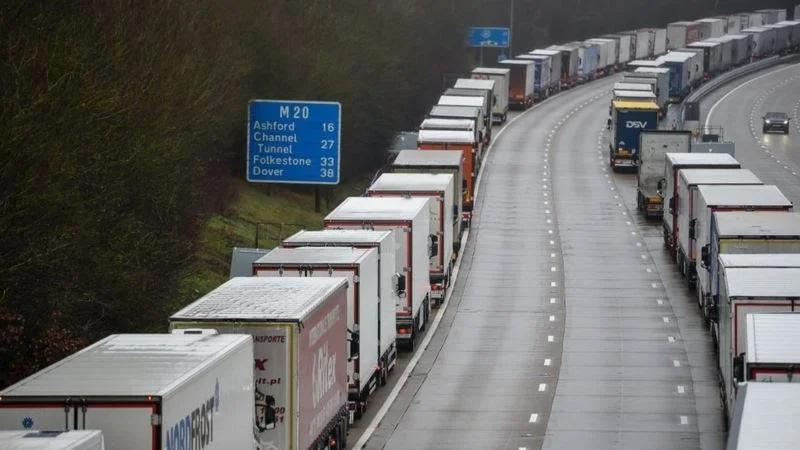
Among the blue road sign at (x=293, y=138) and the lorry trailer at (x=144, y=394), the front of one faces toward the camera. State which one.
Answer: the blue road sign

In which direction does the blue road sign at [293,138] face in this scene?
toward the camera

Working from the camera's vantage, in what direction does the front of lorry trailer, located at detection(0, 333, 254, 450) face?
facing away from the viewer and to the right of the viewer

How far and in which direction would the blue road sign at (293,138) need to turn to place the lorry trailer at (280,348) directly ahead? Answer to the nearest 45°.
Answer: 0° — it already faces it

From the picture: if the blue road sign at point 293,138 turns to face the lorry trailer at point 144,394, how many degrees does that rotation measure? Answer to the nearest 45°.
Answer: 0° — it already faces it

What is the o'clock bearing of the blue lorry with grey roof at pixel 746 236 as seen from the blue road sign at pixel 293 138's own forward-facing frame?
The blue lorry with grey roof is roughly at 9 o'clock from the blue road sign.

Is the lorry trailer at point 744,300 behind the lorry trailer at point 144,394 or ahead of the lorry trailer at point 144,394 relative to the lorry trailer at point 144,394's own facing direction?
ahead

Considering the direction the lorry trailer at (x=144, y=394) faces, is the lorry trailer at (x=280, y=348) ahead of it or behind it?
ahead

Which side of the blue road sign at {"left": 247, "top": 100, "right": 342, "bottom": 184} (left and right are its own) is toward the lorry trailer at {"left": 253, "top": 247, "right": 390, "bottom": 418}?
front

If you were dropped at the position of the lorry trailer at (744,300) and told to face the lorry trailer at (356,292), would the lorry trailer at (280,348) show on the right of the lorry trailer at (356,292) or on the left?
left

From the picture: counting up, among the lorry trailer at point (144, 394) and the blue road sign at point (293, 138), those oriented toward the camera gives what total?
1

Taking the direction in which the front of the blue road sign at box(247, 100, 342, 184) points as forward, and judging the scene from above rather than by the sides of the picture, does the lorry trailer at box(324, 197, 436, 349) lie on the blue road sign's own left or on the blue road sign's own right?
on the blue road sign's own left
